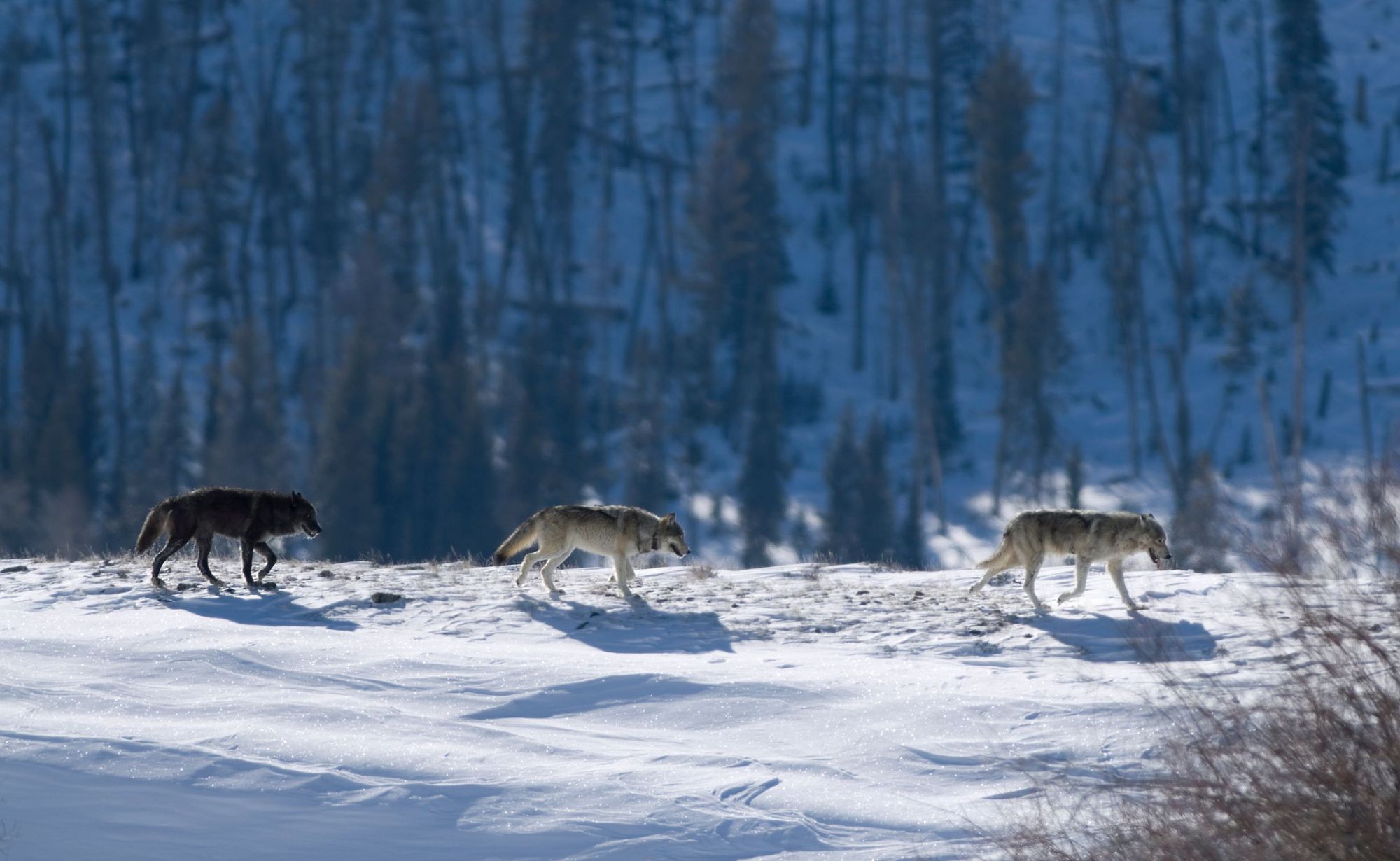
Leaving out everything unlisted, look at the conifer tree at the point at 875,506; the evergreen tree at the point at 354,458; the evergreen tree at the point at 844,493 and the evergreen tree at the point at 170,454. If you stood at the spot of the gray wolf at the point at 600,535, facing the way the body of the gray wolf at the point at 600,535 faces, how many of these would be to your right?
0

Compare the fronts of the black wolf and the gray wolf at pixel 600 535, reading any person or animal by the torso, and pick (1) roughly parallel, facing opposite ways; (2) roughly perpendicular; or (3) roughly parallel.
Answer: roughly parallel

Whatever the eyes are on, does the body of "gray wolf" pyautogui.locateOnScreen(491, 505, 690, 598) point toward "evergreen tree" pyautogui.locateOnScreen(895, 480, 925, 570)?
no

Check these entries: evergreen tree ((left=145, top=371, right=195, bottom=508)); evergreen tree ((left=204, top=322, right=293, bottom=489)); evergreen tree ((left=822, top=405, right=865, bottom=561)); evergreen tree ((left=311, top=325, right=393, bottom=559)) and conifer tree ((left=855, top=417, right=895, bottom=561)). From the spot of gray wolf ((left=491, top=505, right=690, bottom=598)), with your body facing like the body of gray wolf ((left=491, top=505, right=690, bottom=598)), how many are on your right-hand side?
0

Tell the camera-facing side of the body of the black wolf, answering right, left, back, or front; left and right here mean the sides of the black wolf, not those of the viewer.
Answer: right

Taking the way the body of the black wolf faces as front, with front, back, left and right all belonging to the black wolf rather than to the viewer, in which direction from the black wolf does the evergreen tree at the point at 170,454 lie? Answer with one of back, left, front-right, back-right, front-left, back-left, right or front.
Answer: left

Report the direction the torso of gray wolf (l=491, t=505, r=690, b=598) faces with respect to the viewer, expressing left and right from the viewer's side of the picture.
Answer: facing to the right of the viewer

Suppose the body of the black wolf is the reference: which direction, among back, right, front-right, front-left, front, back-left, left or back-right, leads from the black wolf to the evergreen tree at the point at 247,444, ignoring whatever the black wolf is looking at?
left

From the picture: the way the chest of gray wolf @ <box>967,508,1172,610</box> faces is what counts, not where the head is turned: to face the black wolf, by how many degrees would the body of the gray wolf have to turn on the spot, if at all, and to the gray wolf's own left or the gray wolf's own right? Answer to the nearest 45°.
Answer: approximately 180°

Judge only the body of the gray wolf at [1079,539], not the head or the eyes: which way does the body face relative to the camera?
to the viewer's right

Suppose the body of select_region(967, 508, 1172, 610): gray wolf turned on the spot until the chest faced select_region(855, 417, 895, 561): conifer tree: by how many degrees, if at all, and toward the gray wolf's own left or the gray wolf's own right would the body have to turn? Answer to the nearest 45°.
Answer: approximately 90° to the gray wolf's own left

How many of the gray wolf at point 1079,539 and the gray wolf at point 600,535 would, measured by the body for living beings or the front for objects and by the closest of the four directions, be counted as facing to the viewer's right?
2

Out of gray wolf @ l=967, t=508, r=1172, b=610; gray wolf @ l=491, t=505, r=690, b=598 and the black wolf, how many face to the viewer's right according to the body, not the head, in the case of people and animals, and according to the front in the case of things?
3

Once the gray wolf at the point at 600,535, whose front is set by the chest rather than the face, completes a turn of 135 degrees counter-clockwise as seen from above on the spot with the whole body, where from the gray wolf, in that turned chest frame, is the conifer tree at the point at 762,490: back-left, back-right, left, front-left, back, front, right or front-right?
front-right

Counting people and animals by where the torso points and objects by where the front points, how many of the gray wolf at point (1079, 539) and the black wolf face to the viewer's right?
2

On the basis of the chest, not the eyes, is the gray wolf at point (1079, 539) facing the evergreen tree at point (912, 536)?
no

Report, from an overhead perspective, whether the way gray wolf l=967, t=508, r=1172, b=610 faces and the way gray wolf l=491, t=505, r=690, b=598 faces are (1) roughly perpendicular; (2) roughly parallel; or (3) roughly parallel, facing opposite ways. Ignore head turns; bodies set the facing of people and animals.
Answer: roughly parallel

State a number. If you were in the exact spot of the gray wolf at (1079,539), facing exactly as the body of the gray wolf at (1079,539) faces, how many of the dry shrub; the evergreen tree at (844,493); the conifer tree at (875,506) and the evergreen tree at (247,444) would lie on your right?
1
